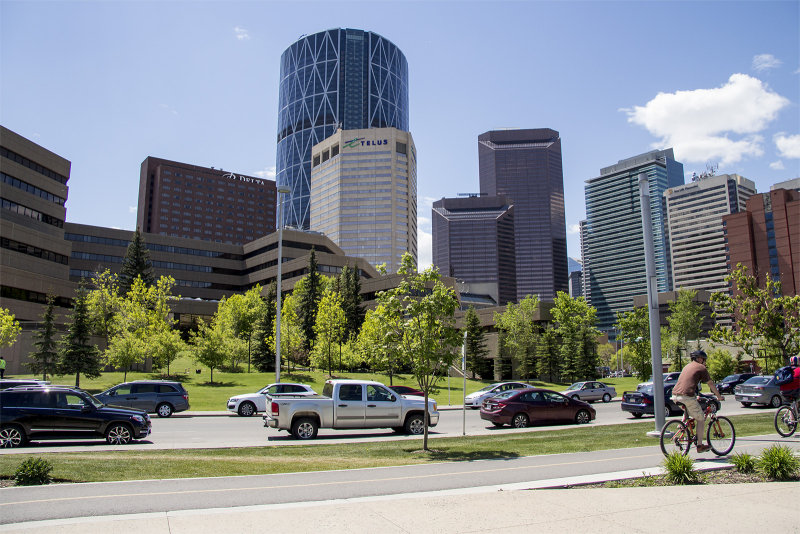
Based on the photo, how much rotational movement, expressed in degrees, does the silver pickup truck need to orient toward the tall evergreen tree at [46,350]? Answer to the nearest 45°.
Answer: approximately 135° to its left

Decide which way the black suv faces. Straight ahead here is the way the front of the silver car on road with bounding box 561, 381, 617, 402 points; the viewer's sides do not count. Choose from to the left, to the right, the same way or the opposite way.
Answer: the opposite way

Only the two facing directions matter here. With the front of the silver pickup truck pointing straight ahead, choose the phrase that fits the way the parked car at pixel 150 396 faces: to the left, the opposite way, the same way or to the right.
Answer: the opposite way

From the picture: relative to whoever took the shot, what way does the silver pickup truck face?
facing to the right of the viewer

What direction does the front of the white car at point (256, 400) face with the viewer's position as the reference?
facing to the left of the viewer

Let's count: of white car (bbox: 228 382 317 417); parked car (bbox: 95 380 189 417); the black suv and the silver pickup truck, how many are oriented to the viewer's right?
2

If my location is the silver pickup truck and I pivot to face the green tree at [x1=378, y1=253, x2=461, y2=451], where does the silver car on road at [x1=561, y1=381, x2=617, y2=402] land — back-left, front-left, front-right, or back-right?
back-left

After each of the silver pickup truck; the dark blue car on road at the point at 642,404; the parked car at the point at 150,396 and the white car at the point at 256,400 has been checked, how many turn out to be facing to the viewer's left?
2

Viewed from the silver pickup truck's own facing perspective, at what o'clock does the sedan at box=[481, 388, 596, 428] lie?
The sedan is roughly at 11 o'clock from the silver pickup truck.

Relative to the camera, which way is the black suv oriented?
to the viewer's right

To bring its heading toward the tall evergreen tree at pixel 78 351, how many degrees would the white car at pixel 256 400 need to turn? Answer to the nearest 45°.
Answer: approximately 45° to its right

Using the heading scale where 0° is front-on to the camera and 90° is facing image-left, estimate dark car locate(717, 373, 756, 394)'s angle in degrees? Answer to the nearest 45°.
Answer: approximately 45°
